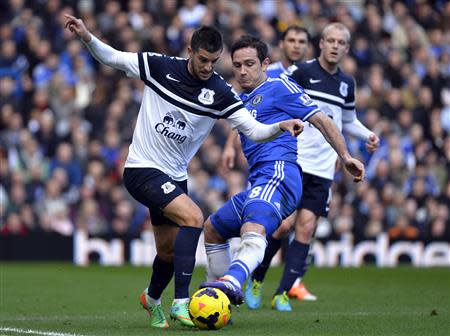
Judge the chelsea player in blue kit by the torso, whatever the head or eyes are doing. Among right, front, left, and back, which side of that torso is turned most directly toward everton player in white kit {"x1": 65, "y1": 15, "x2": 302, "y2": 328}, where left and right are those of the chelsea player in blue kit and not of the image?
front

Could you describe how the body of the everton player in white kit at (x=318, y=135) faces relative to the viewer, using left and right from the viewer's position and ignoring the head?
facing the viewer

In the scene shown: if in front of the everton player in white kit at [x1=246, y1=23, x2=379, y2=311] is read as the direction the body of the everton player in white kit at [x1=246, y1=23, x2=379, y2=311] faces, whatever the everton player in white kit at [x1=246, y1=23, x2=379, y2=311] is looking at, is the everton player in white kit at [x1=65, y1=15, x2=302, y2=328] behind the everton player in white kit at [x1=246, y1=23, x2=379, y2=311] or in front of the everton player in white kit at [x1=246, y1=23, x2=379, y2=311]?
in front

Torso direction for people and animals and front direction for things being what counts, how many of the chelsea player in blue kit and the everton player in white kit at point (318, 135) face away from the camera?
0

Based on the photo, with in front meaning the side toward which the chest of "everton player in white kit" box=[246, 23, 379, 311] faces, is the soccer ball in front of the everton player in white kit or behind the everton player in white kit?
in front

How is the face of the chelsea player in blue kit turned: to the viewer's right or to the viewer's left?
to the viewer's left

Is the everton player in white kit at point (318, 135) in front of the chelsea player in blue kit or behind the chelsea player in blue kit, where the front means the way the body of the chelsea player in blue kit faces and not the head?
behind

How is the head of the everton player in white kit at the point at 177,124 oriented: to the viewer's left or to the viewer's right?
to the viewer's right
